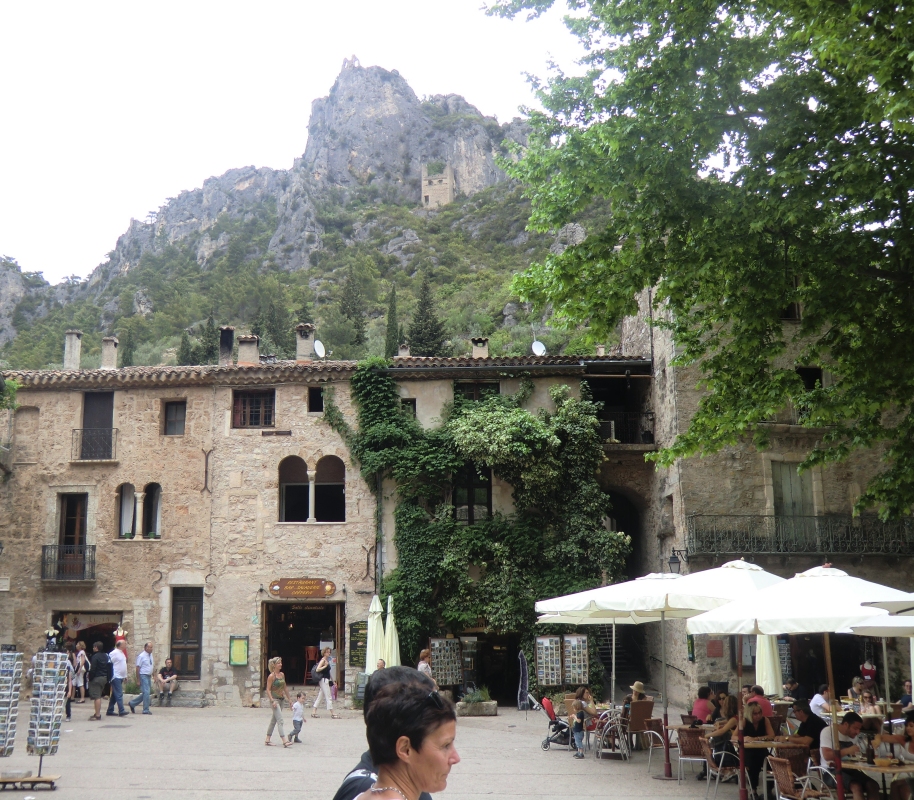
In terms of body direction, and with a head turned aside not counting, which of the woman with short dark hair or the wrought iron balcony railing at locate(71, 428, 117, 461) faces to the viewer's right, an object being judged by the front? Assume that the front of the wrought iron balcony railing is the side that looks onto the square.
the woman with short dark hair

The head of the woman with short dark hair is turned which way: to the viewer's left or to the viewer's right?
to the viewer's right

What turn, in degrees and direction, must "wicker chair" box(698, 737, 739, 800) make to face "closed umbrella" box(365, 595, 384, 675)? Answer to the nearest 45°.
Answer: approximately 135° to its left

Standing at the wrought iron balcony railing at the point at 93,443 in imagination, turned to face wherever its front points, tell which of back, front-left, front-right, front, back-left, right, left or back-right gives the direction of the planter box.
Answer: front-left

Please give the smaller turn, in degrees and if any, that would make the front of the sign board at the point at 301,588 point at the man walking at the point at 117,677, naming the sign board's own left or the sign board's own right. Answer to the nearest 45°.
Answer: approximately 45° to the sign board's own right

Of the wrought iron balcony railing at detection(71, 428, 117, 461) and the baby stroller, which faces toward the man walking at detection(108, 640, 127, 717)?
the wrought iron balcony railing

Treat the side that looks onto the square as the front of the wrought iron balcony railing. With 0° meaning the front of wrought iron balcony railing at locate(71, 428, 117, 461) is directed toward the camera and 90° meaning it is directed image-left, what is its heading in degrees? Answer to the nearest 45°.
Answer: approximately 0°

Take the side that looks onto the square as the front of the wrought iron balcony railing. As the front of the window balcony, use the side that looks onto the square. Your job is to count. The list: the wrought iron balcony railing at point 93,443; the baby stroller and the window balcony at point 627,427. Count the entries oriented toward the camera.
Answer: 2
